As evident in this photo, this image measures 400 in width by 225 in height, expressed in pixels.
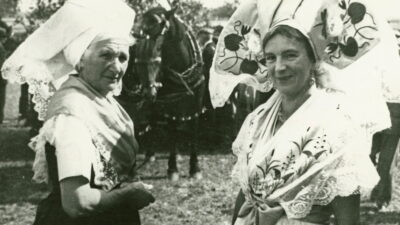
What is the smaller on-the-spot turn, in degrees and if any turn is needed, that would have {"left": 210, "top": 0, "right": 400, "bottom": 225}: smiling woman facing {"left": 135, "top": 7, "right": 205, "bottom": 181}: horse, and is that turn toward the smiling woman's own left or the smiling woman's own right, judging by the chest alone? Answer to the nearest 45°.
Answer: approximately 135° to the smiling woman's own right

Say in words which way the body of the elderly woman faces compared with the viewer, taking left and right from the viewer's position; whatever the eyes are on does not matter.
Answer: facing the viewer and to the right of the viewer

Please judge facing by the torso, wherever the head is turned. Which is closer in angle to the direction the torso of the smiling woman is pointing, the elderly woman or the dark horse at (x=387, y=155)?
the elderly woman

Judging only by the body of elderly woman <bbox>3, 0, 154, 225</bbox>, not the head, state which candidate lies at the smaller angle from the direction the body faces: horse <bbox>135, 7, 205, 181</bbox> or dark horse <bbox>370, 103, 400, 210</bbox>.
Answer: the dark horse

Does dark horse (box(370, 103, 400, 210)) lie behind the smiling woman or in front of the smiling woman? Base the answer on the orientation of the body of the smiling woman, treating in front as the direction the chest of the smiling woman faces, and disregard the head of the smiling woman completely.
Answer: behind

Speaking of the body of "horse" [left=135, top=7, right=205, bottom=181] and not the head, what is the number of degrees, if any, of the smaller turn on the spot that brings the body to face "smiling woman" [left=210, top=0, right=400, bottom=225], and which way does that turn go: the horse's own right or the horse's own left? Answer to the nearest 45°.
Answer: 0° — it already faces them

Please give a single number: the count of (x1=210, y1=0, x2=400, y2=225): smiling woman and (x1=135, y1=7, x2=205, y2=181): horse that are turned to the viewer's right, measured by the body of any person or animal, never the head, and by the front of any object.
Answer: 0

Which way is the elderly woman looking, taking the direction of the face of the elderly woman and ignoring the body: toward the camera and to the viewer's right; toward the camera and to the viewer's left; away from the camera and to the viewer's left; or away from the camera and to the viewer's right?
toward the camera and to the viewer's right

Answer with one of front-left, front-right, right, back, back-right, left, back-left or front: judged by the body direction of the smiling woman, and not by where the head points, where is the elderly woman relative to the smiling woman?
front-right

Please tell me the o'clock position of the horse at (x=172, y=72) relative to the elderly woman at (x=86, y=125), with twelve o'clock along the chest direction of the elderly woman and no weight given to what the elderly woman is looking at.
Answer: The horse is roughly at 8 o'clock from the elderly woman.

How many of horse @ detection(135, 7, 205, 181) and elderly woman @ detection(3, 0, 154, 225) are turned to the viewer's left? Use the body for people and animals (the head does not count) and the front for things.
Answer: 0

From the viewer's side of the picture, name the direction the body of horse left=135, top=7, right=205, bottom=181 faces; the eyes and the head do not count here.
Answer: toward the camera

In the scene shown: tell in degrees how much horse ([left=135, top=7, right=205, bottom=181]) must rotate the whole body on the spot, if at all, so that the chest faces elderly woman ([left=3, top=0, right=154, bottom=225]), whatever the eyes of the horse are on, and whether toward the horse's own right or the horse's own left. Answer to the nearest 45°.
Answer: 0° — it already faces them
